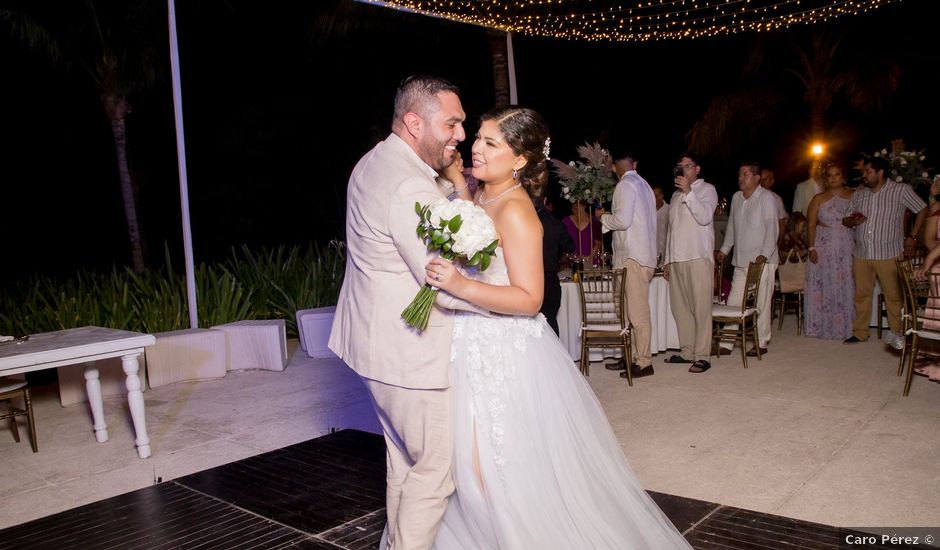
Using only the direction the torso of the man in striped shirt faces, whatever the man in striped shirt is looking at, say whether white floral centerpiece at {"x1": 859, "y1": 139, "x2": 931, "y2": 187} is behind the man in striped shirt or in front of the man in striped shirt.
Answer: behind

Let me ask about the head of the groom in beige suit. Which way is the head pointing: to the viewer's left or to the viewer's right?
to the viewer's right

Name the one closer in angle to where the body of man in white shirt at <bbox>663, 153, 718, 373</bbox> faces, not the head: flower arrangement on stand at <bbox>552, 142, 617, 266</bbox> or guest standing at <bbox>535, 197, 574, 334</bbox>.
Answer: the guest standing

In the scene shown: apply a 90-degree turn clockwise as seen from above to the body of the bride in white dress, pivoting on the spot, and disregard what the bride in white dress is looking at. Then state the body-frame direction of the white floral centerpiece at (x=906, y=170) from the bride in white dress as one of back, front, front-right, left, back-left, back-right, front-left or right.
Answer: front-right

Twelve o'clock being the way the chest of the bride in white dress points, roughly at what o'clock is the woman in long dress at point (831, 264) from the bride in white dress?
The woman in long dress is roughly at 4 o'clock from the bride in white dress.

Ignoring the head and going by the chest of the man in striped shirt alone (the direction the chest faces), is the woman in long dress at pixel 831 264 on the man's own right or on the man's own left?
on the man's own right

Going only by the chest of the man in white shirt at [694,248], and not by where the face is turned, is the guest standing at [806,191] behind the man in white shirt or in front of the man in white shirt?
behind

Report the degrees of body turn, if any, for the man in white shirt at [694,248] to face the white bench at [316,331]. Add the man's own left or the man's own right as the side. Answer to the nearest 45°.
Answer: approximately 45° to the man's own right

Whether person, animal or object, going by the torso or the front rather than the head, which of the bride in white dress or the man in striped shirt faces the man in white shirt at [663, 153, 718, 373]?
the man in striped shirt

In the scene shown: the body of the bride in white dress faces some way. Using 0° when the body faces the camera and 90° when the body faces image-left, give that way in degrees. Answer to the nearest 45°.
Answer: approximately 90°
